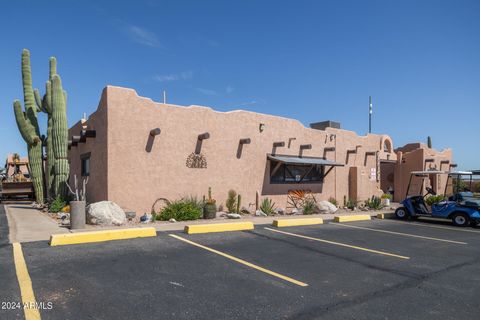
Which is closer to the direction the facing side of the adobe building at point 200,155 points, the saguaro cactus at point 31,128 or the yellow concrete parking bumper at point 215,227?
the yellow concrete parking bumper

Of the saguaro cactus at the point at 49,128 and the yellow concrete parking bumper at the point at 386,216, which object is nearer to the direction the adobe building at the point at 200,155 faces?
the yellow concrete parking bumper

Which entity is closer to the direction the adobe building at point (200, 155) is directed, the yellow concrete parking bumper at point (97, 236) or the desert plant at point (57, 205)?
the yellow concrete parking bumper

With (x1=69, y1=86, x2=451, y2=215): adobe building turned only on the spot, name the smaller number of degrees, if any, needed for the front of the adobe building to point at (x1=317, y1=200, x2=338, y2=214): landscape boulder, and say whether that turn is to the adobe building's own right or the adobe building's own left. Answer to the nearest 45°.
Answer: approximately 90° to the adobe building's own left

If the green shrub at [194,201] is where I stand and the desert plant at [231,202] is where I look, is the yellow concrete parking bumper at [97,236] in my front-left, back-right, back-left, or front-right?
back-right

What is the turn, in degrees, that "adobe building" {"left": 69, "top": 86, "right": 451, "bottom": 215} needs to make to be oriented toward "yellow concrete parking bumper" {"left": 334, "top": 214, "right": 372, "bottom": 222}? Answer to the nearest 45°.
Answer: approximately 45° to its left

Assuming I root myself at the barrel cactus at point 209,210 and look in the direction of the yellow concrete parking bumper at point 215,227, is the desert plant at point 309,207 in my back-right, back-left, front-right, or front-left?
back-left

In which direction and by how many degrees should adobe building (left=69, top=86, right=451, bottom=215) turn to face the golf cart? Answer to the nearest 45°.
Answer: approximately 45° to its left

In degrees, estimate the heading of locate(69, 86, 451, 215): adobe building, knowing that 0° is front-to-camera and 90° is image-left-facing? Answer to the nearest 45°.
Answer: approximately 315°
